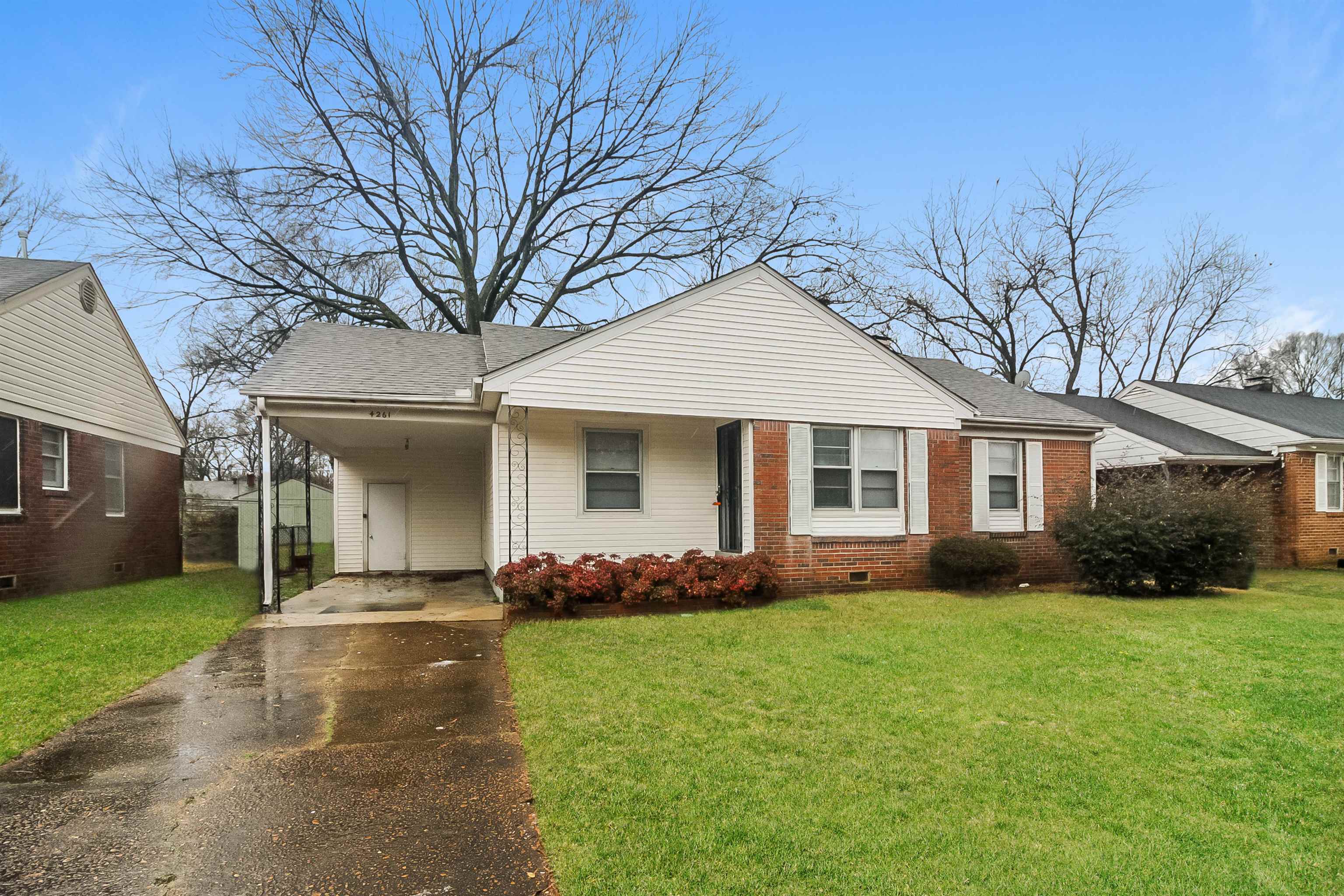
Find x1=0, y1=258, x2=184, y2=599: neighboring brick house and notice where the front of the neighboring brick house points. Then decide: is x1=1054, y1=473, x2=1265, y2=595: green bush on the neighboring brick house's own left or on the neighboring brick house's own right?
on the neighboring brick house's own left

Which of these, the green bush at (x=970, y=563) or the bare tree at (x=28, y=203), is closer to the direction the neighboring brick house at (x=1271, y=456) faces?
the green bush

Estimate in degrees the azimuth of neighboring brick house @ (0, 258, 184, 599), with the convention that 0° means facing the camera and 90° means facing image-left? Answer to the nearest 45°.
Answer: approximately 45°

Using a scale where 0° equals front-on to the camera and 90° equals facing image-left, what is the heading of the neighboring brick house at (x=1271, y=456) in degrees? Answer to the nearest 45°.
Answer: approximately 315°

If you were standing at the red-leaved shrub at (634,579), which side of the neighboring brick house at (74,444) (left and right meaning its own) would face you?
left

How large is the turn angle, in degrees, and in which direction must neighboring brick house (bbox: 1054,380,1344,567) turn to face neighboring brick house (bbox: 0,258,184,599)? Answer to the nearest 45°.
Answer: approximately 90° to its right

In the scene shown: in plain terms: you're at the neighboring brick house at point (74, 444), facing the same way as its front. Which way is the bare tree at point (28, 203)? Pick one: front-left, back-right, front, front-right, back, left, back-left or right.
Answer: back-right

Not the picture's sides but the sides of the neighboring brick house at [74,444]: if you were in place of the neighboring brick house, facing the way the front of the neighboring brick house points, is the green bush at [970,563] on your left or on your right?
on your left

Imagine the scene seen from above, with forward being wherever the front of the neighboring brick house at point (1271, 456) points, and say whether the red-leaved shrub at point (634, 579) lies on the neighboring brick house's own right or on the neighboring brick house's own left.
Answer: on the neighboring brick house's own right

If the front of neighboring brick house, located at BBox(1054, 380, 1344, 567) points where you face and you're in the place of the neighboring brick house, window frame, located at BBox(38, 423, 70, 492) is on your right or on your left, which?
on your right
